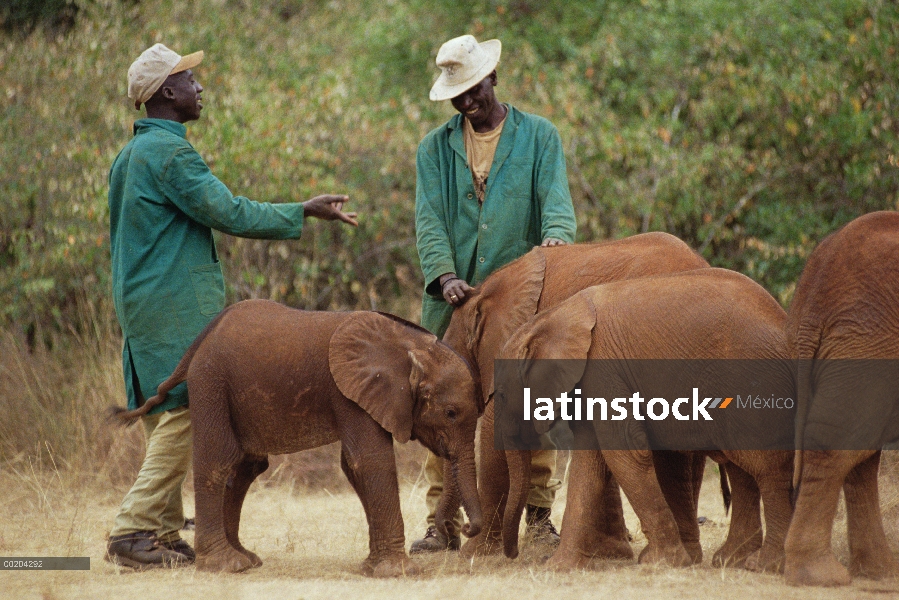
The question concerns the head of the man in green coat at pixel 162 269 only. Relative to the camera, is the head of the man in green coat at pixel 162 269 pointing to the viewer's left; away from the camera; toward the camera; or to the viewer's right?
to the viewer's right

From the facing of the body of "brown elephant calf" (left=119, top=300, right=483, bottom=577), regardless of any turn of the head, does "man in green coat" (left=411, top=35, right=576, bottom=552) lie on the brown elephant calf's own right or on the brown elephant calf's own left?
on the brown elephant calf's own left

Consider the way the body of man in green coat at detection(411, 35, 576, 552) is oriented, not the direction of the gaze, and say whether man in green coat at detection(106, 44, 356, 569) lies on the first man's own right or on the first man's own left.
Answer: on the first man's own right

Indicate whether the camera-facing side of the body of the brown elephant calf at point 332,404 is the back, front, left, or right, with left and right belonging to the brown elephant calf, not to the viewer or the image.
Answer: right

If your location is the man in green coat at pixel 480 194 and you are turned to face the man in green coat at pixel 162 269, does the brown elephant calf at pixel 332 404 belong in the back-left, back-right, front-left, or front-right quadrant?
front-left

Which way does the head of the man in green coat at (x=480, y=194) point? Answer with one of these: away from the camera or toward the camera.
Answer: toward the camera

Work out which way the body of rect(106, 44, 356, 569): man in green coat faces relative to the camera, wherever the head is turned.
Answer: to the viewer's right

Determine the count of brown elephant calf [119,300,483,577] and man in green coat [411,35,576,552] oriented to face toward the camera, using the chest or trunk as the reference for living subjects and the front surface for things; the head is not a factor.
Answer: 1

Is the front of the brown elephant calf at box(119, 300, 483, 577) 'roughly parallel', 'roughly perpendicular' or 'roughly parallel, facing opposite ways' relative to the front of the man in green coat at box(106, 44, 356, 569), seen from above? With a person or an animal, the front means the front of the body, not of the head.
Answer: roughly parallel

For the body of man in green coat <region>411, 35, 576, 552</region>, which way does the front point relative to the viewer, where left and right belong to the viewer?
facing the viewer

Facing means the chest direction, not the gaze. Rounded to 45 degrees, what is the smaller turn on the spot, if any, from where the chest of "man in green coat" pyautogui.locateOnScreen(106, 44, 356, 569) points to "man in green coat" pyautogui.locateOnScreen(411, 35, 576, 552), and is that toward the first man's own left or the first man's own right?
0° — they already face them

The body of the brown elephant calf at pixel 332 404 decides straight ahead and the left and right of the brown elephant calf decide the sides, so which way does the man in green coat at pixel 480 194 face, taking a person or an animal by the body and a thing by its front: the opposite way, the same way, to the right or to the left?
to the right

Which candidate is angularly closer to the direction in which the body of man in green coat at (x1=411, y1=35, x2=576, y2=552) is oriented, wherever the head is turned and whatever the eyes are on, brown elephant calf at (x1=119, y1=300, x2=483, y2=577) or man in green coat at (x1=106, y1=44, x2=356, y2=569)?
the brown elephant calf

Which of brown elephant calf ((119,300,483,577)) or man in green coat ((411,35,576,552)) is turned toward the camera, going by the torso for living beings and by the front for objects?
the man in green coat
